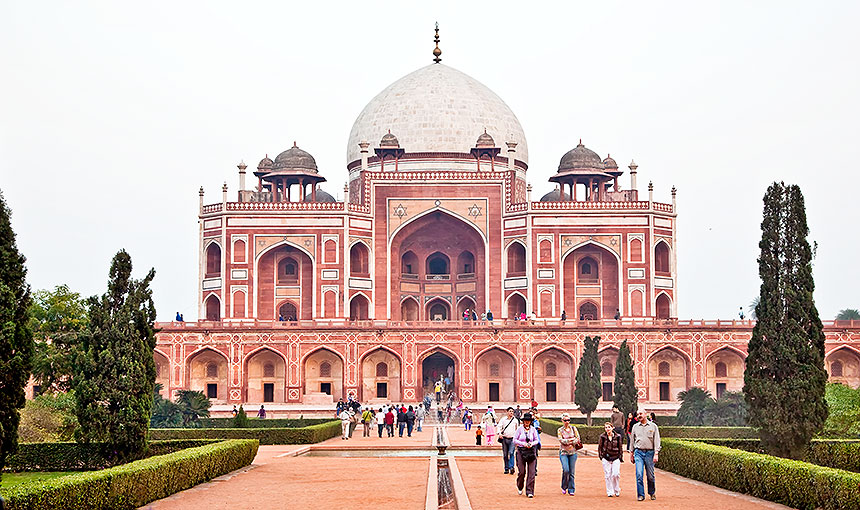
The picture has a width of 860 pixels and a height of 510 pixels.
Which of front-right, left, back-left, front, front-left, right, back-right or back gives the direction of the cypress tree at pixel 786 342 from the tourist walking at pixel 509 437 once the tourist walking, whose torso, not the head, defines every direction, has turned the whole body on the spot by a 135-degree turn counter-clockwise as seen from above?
front-right

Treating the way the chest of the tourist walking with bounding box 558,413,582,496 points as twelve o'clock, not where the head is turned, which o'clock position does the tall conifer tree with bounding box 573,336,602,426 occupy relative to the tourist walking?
The tall conifer tree is roughly at 6 o'clock from the tourist walking.

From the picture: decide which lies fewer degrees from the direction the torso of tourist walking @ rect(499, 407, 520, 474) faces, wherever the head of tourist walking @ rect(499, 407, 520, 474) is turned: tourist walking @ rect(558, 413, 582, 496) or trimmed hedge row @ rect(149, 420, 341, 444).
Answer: the tourist walking

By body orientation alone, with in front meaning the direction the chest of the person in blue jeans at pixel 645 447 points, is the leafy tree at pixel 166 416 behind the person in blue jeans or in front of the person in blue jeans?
behind

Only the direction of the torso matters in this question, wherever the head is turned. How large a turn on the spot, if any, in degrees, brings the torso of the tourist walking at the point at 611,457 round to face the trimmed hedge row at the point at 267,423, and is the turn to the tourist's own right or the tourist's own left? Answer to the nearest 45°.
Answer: approximately 135° to the tourist's own right

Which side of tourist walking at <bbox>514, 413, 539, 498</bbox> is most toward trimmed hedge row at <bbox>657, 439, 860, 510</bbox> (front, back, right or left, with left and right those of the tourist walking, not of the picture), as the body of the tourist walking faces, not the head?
left

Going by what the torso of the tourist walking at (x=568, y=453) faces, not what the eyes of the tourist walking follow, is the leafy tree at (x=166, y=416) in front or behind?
behind
